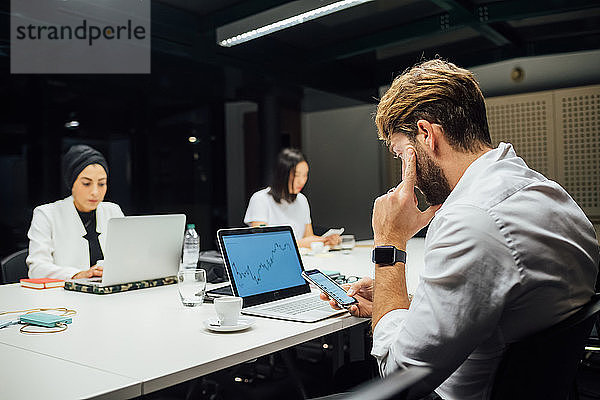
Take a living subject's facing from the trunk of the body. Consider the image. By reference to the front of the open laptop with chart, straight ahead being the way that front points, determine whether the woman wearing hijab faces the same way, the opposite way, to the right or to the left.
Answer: the same way

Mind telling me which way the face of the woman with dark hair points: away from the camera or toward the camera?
toward the camera

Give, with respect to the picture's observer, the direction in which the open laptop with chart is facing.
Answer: facing the viewer and to the right of the viewer

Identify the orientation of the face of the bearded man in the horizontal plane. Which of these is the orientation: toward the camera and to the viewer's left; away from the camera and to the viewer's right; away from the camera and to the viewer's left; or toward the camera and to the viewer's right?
away from the camera and to the viewer's left

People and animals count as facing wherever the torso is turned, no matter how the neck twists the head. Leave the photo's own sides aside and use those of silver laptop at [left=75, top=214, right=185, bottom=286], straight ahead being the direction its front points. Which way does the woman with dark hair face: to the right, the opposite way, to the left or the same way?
the opposite way

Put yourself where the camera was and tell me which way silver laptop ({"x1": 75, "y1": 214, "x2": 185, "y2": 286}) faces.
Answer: facing away from the viewer and to the left of the viewer

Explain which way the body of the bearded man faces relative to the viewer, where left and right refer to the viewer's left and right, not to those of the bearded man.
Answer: facing away from the viewer and to the left of the viewer

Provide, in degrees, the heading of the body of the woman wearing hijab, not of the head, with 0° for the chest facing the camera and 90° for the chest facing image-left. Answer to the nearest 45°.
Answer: approximately 315°

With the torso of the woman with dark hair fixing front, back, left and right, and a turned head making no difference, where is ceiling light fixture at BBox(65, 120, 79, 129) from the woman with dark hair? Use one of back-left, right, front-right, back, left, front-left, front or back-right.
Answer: back-right

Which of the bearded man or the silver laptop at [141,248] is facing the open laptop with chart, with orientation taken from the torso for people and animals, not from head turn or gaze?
the bearded man

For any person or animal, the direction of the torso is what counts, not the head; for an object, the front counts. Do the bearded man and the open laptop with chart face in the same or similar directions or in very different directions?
very different directions

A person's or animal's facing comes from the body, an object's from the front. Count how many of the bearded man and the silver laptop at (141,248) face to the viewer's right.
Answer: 0

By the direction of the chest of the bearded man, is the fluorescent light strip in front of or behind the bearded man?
in front

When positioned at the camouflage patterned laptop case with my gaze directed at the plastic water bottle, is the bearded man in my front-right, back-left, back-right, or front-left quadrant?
back-right
